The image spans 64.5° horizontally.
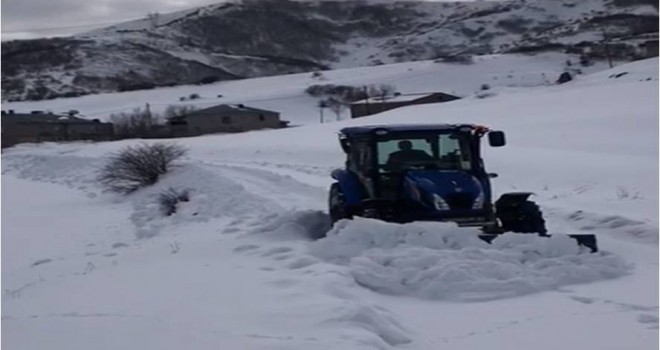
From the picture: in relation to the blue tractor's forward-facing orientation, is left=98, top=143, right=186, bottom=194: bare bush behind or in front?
behind

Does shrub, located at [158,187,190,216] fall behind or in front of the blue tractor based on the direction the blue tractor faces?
behind
